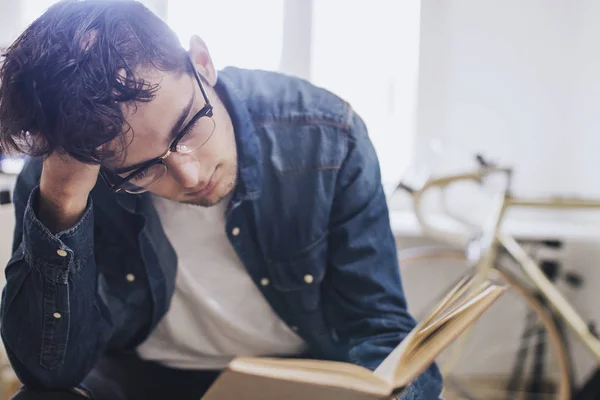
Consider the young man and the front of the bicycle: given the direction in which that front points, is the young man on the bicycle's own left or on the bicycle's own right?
on the bicycle's own left

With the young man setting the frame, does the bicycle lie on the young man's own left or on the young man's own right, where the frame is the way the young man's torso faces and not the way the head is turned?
on the young man's own left

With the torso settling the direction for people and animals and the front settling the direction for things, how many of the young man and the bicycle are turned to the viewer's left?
1

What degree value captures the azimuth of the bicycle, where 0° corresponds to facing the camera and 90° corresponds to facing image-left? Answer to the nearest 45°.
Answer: approximately 90°

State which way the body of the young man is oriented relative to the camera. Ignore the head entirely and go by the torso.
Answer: toward the camera
